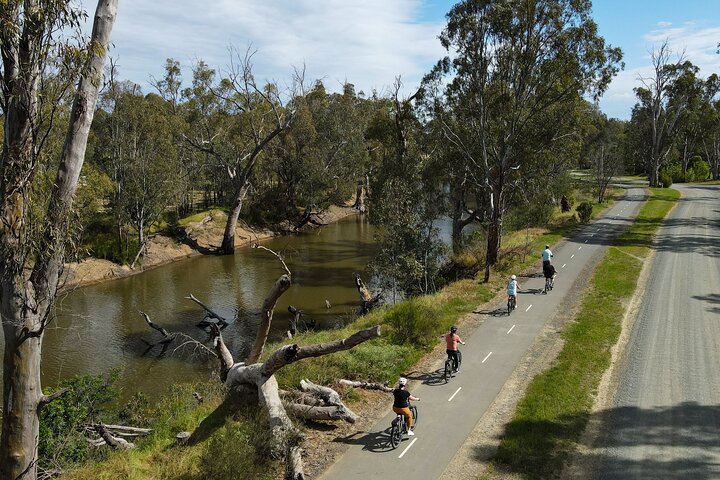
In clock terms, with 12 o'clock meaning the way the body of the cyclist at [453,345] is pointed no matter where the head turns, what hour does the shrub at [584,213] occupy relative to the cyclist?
The shrub is roughly at 11 o'clock from the cyclist.

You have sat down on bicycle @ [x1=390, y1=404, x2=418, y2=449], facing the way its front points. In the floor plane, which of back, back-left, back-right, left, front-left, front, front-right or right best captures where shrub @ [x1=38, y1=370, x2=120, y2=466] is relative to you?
back-left

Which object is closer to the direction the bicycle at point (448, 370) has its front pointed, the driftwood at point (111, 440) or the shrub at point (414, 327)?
the shrub

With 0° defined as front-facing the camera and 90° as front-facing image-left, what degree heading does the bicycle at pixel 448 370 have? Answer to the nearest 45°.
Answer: approximately 225°

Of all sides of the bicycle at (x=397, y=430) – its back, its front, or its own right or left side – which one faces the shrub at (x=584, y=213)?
front

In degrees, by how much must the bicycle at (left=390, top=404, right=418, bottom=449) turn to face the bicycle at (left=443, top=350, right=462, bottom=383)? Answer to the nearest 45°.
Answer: approximately 45° to its left

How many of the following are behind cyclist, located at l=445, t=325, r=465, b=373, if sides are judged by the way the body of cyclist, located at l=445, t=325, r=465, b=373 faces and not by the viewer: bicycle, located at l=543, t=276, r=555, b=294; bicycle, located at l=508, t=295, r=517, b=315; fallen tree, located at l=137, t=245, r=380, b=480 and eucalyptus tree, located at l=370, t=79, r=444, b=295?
1

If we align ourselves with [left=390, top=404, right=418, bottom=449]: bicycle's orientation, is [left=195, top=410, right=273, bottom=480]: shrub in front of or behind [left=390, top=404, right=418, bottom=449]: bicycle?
behind

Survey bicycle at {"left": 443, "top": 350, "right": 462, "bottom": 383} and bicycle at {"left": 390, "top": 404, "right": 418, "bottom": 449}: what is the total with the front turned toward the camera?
0

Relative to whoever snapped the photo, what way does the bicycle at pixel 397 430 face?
facing away from the viewer and to the right of the viewer

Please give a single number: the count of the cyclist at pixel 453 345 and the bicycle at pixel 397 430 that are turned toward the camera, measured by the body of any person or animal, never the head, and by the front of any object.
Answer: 0

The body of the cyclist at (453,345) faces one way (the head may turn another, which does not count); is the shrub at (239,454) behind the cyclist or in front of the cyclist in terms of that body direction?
behind

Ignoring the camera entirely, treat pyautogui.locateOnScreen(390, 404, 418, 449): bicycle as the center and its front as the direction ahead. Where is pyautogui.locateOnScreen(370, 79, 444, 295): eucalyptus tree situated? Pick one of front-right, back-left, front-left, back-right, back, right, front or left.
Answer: front-left

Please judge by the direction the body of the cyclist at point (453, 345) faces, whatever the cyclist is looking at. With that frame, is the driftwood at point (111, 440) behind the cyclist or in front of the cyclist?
behind
